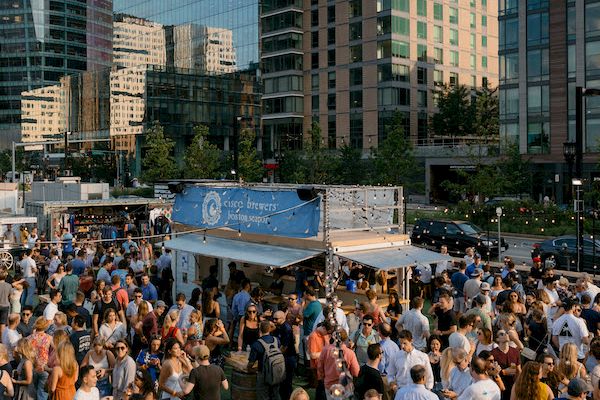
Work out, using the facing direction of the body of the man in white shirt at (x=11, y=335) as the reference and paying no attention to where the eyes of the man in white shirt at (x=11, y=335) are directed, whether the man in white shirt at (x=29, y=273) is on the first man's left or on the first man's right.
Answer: on the first man's left

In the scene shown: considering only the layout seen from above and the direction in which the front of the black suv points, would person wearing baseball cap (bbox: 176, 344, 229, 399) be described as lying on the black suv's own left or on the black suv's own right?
on the black suv's own right

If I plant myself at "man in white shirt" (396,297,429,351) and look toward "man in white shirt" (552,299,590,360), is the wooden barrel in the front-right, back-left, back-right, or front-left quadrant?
back-right

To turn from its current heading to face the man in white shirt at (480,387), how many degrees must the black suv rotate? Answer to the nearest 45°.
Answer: approximately 45° to its right

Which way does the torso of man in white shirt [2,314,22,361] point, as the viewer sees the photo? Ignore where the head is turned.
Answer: to the viewer's right

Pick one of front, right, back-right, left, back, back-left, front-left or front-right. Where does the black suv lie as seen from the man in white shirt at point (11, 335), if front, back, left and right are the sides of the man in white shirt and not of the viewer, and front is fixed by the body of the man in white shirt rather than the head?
front-left

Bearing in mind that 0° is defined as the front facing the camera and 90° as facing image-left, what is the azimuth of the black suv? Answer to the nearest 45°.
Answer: approximately 315°

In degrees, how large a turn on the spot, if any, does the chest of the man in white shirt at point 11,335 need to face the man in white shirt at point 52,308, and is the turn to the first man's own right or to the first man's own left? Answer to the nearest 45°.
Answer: approximately 90° to the first man's own left
